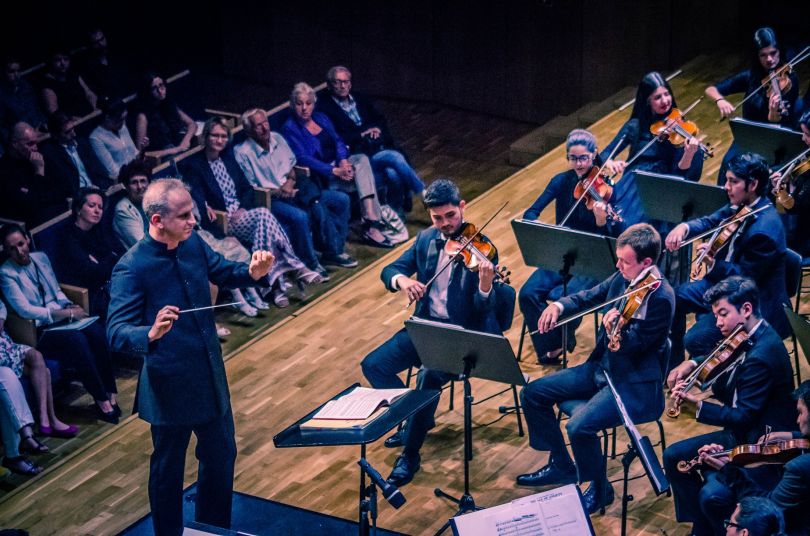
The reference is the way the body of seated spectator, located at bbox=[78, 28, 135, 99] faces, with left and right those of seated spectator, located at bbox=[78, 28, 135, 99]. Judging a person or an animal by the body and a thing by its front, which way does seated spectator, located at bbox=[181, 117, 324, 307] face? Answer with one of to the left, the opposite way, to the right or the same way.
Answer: the same way

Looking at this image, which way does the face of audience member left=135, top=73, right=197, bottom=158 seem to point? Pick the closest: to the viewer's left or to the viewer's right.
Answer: to the viewer's right

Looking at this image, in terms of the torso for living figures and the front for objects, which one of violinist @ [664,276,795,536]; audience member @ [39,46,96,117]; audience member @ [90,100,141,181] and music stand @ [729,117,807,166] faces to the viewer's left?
the violinist

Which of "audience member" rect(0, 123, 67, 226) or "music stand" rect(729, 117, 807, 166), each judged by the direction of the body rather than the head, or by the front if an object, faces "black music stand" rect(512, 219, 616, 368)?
the audience member

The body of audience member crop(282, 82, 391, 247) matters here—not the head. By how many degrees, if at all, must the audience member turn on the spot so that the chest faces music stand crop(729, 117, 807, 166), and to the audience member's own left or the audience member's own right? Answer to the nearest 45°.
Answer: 0° — they already face it

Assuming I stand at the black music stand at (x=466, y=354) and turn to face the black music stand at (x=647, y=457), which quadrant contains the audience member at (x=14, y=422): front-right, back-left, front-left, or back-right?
back-right

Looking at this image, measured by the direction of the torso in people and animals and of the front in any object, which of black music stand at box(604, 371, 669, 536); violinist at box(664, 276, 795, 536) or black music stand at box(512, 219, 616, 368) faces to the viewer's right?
black music stand at box(604, 371, 669, 536)

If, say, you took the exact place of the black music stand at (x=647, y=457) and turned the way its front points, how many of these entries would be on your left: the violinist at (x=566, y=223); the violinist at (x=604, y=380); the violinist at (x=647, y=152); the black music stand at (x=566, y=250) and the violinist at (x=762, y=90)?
5

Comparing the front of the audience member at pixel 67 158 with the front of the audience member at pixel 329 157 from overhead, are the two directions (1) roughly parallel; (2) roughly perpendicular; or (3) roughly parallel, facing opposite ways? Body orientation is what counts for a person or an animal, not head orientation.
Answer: roughly parallel

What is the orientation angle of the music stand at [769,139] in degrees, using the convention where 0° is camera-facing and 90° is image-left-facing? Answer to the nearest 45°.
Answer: approximately 225°

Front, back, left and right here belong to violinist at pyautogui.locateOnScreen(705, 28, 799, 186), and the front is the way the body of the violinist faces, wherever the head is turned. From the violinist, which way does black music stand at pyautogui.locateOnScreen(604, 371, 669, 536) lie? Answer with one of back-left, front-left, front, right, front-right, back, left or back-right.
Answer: front

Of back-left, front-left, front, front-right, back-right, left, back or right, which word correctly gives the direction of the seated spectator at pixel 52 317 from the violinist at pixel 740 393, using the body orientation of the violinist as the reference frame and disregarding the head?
front

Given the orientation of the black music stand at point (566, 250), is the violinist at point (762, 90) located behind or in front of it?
in front

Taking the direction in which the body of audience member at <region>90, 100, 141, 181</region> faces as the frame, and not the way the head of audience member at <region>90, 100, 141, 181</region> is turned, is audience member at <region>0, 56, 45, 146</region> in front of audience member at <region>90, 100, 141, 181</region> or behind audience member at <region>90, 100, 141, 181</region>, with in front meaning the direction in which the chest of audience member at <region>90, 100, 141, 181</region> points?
behind

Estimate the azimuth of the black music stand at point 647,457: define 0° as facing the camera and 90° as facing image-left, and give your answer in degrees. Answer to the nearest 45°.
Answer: approximately 270°

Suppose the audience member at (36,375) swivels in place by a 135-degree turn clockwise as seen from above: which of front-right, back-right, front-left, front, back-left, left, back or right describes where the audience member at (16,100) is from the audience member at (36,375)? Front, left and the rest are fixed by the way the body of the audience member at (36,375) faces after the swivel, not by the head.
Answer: back-right

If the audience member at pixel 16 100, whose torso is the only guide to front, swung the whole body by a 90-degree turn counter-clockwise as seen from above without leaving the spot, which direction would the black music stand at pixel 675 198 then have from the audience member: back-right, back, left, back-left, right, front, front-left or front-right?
right

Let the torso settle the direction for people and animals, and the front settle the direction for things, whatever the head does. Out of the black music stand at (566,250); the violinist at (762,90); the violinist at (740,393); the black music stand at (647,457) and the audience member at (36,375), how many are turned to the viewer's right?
2
